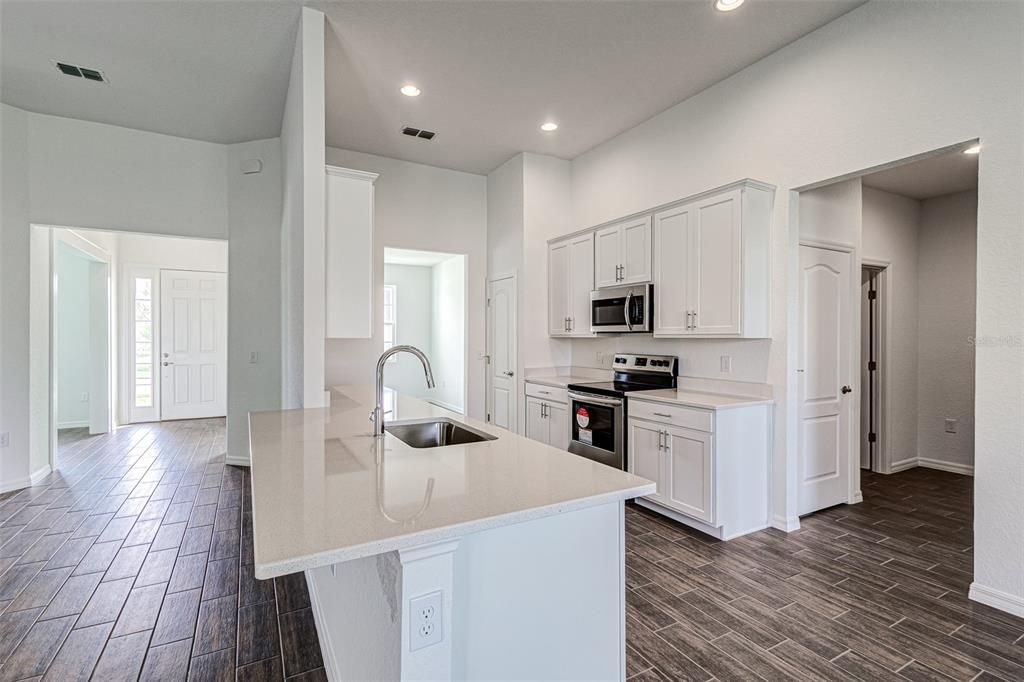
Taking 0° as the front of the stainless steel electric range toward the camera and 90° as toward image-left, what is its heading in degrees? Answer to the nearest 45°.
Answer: approximately 45°

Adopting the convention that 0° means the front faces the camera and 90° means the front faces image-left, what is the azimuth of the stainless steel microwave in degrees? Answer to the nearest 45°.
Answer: approximately 45°

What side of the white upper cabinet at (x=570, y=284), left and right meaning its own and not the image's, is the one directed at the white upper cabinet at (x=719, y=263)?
left

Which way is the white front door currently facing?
toward the camera

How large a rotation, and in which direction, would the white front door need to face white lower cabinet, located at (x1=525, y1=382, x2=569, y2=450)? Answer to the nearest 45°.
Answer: approximately 45° to its left

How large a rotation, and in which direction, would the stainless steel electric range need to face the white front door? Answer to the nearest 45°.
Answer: approximately 45° to its right

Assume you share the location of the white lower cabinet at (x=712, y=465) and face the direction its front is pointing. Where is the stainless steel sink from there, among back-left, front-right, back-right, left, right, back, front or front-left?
front

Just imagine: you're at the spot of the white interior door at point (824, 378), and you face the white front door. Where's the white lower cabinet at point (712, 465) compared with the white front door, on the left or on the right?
left
